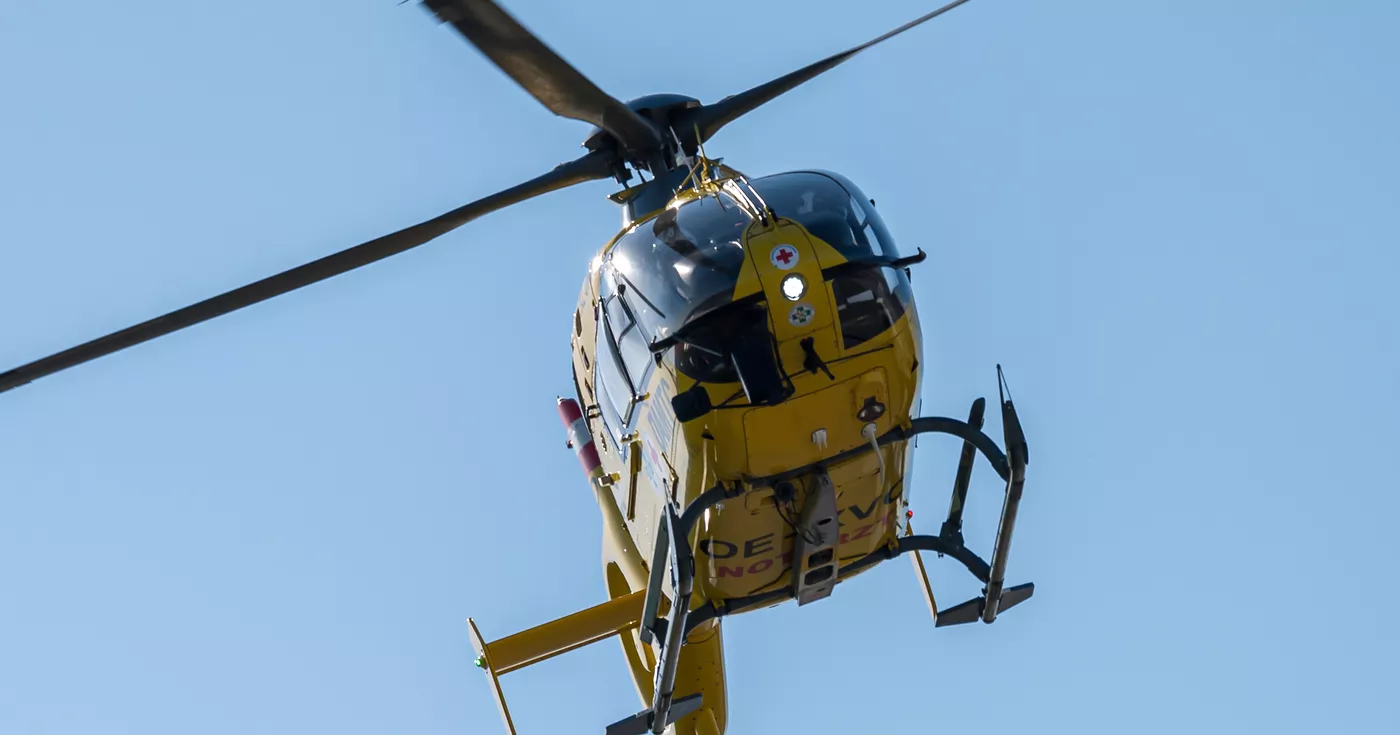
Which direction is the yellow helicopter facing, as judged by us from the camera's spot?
facing the viewer and to the right of the viewer
